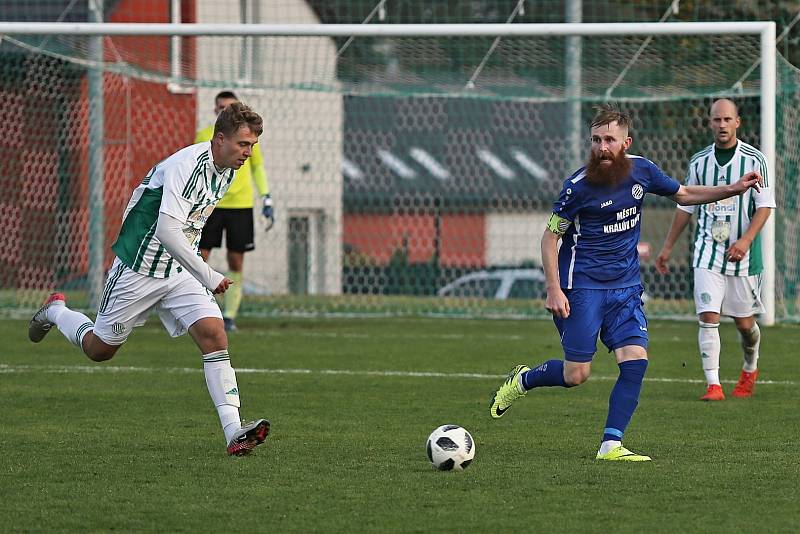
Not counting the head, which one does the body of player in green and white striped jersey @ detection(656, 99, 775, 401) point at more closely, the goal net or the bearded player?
the bearded player

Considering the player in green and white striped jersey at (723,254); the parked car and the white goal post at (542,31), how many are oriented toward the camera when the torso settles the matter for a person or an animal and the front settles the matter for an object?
2

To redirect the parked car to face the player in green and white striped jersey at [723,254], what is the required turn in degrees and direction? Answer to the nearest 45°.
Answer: approximately 90° to its left

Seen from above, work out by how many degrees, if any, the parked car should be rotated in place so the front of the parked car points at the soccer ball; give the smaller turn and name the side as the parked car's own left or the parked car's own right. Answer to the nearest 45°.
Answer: approximately 90° to the parked car's own left

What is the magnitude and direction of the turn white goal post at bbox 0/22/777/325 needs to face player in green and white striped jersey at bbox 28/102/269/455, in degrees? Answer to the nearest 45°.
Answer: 0° — it already faces them

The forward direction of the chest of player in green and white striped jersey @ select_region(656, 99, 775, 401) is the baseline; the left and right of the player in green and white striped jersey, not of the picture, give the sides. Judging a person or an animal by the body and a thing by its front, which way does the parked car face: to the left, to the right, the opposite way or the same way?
to the right

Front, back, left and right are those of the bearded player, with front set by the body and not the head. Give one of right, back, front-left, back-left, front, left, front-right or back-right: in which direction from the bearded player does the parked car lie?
back-left

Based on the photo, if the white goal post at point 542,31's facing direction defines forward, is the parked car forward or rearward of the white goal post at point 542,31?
rearward

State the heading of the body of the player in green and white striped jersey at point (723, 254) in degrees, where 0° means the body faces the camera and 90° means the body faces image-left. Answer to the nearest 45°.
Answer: approximately 0°

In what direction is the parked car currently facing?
to the viewer's left

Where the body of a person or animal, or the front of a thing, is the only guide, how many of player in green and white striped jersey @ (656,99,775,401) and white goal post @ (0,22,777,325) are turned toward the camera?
2
